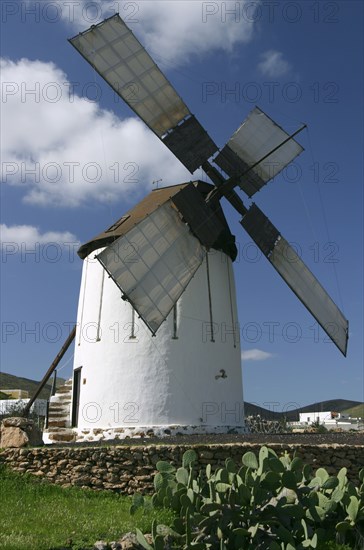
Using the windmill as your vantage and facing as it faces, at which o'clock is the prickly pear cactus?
The prickly pear cactus is roughly at 1 o'clock from the windmill.

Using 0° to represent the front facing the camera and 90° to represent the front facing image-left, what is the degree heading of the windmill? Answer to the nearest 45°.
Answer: approximately 315°
